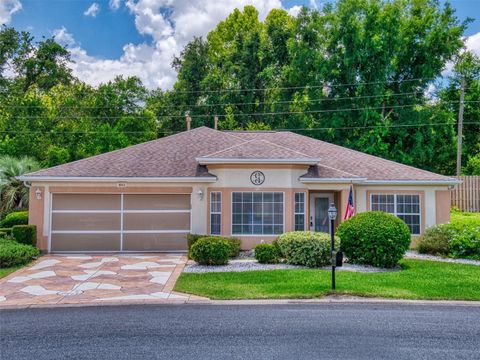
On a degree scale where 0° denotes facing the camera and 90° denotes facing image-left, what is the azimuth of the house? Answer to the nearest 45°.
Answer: approximately 0°

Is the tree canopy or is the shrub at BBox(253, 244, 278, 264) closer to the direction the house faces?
the shrub

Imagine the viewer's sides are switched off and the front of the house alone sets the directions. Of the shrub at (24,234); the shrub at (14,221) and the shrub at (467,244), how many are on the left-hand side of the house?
1

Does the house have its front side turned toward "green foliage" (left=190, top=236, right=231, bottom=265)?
yes

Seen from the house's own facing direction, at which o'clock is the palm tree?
The palm tree is roughly at 4 o'clock from the house.

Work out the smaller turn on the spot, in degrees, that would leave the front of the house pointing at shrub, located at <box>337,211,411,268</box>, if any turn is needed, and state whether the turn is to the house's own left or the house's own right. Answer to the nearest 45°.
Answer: approximately 45° to the house's own left

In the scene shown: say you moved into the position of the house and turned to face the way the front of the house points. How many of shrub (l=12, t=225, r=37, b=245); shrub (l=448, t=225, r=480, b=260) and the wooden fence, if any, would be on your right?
1

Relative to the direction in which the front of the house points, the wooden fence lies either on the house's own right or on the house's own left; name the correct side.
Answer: on the house's own left

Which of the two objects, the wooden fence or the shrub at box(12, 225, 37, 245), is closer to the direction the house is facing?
the shrub

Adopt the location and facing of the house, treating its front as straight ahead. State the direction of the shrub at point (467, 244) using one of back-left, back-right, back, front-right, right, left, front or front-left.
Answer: left

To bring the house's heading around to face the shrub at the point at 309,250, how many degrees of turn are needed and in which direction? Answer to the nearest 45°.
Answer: approximately 45° to its left

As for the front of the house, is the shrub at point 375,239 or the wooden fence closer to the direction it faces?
the shrub
